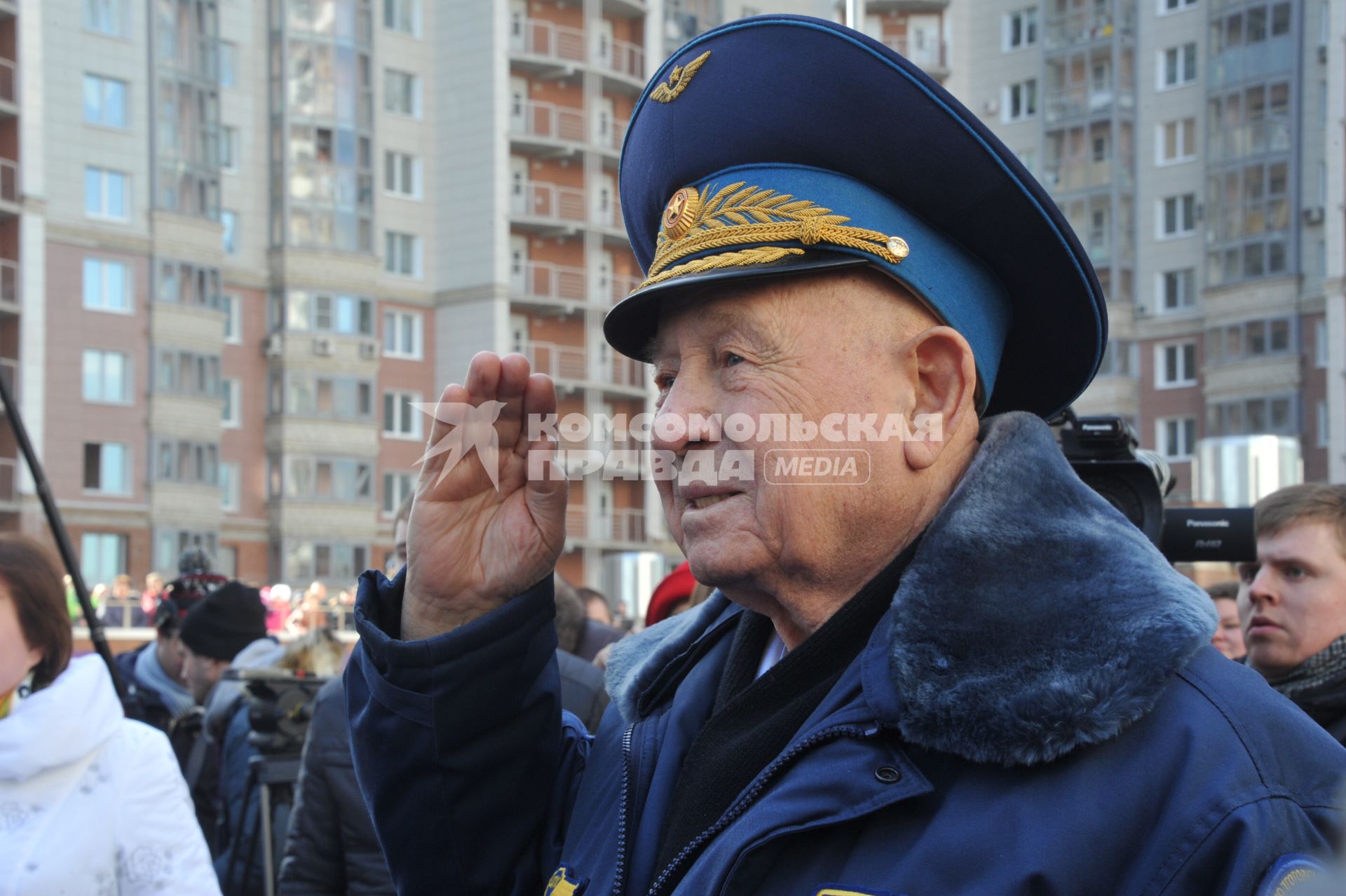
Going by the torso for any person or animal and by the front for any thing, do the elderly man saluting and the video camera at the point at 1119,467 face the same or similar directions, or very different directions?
same or similar directions

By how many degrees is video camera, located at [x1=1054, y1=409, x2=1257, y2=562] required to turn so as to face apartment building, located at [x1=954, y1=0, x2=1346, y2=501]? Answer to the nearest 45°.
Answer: approximately 135° to its right

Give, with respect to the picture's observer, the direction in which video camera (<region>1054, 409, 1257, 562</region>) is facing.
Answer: facing the viewer and to the left of the viewer

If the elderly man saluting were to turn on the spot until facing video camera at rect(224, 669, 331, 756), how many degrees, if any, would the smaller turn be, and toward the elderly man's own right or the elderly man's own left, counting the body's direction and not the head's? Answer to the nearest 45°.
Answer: approximately 90° to the elderly man's own right

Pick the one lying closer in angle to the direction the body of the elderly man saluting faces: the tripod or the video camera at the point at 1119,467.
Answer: the tripod

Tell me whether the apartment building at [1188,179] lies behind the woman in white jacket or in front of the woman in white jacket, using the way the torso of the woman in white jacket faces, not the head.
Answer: behind

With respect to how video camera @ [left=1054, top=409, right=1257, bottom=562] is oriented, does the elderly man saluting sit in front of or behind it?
in front
